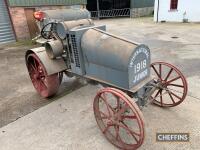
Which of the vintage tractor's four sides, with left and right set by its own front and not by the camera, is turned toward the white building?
left

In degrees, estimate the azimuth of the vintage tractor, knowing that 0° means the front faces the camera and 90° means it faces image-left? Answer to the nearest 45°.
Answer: approximately 315°
